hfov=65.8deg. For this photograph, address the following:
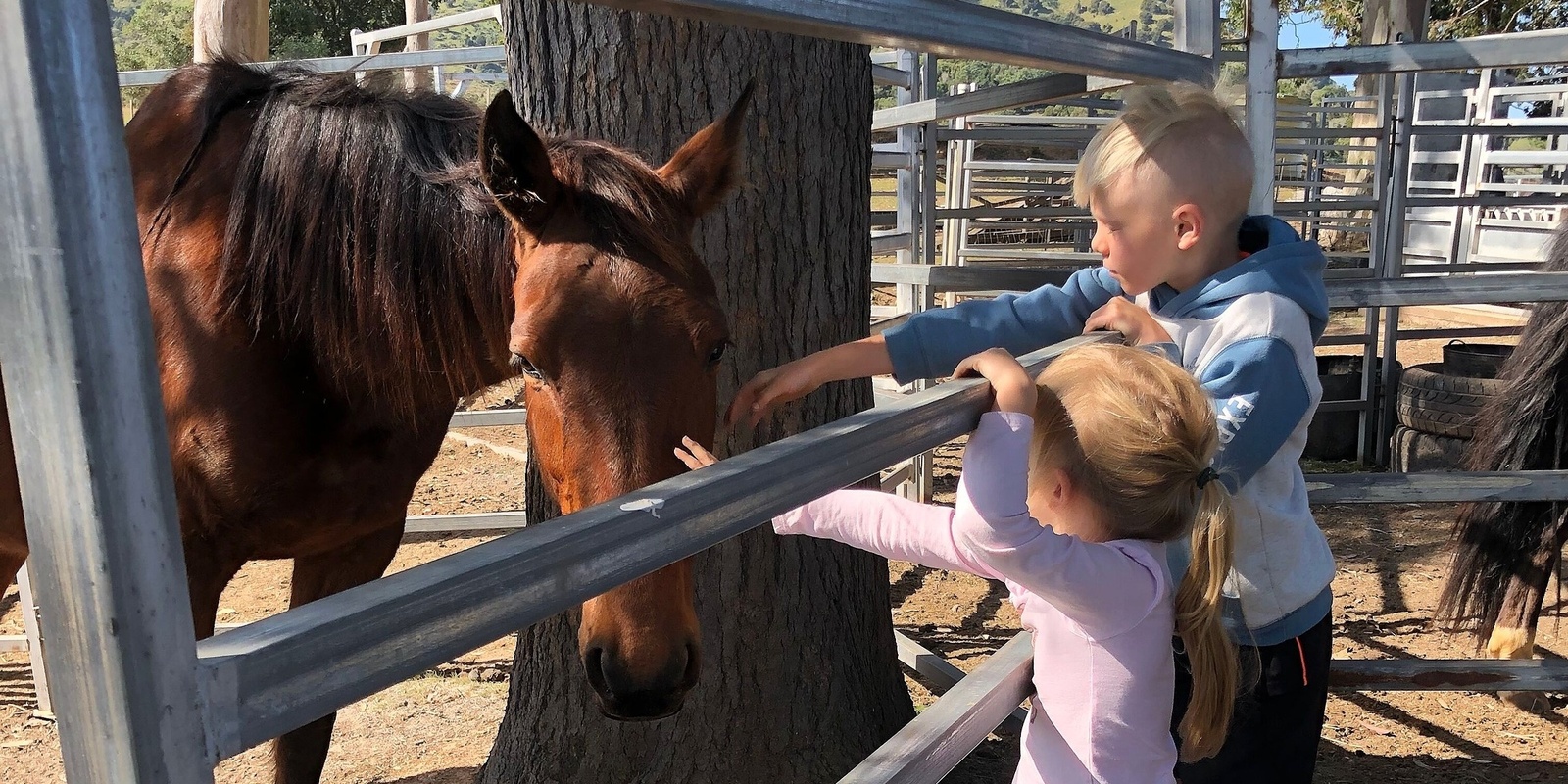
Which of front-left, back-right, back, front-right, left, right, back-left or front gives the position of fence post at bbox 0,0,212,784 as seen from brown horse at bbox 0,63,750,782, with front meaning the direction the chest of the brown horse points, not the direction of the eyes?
front-right

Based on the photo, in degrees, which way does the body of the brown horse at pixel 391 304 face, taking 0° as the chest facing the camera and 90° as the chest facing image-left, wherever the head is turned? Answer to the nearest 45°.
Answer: approximately 315°

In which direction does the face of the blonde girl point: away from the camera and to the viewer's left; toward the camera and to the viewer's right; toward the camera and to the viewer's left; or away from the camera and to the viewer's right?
away from the camera and to the viewer's left

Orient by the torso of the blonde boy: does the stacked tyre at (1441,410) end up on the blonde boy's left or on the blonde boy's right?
on the blonde boy's right

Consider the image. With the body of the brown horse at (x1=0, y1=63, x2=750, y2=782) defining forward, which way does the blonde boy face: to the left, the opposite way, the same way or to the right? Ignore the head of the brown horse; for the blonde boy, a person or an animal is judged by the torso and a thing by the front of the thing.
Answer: the opposite way

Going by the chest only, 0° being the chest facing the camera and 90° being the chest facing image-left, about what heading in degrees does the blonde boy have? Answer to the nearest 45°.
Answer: approximately 90°

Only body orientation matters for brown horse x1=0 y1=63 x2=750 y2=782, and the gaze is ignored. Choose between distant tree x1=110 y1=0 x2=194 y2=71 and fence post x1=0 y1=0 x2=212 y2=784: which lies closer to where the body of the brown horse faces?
the fence post

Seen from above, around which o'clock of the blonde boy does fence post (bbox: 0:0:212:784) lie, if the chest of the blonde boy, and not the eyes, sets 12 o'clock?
The fence post is roughly at 10 o'clock from the blonde boy.

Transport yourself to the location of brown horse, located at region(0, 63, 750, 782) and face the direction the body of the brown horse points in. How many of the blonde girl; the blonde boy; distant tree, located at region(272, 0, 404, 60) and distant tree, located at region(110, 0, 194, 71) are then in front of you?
2

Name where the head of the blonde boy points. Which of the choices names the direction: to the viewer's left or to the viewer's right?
to the viewer's left

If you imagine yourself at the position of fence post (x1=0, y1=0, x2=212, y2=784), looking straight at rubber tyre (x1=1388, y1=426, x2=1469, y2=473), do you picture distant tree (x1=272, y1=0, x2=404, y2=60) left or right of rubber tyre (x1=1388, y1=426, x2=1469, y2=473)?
left

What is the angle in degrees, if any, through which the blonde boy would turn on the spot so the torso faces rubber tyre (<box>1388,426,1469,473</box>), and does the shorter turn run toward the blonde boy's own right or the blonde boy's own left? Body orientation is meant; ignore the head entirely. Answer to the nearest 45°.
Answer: approximately 90° to the blonde boy's own right

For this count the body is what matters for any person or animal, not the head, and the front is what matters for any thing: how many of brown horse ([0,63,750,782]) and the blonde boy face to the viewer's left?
1
